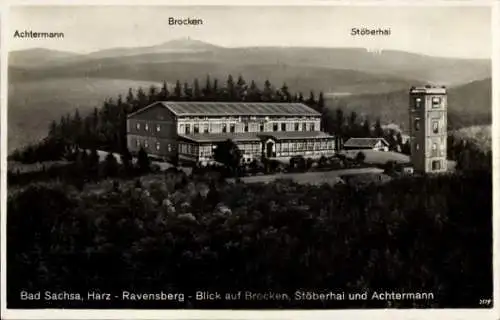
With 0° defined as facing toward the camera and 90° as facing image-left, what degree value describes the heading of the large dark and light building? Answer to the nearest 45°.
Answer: approximately 315°
